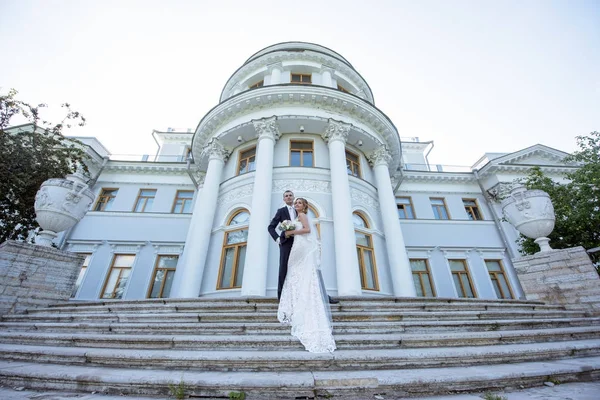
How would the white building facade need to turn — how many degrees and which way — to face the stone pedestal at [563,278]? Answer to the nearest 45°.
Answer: approximately 45° to its left

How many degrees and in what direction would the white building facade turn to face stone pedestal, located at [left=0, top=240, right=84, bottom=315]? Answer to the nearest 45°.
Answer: approximately 45° to its right

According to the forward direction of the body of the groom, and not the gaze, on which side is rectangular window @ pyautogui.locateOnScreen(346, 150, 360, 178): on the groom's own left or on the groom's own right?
on the groom's own left

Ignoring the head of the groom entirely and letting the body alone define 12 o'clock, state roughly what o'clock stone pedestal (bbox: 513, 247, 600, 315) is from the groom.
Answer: The stone pedestal is roughly at 10 o'clock from the groom.

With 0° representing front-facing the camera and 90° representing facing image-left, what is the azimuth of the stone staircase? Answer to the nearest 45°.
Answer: approximately 0°

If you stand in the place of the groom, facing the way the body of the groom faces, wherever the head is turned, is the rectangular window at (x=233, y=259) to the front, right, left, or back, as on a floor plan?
back

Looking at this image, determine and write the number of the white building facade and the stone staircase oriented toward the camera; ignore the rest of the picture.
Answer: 2

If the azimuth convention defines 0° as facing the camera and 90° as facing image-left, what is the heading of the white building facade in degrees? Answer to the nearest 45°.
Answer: approximately 0°

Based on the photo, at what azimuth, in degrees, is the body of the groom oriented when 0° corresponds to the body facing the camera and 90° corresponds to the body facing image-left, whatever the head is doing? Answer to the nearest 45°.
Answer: approximately 315°
